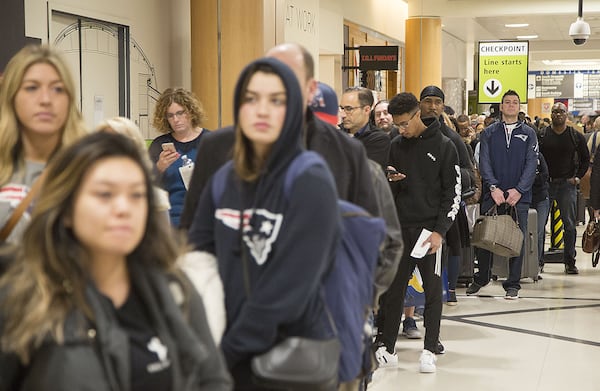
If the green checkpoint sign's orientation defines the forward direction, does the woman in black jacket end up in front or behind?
in front

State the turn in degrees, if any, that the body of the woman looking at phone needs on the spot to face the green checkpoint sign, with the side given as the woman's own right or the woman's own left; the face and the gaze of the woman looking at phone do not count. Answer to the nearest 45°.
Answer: approximately 135° to the woman's own left

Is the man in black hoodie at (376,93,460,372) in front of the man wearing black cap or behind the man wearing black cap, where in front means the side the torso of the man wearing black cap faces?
in front

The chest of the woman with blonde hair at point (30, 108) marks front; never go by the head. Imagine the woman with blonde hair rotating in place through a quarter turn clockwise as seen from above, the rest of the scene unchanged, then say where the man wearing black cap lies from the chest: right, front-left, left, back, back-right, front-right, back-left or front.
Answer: back-right

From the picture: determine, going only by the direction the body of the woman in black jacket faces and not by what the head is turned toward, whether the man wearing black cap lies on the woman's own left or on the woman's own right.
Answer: on the woman's own left

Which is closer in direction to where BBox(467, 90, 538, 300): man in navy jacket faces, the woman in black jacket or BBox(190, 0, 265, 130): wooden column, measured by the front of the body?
the woman in black jacket

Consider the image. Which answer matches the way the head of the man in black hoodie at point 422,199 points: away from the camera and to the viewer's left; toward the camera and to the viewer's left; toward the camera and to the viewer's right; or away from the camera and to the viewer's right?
toward the camera and to the viewer's left

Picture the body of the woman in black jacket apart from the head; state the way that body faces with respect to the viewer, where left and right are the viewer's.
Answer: facing the viewer and to the right of the viewer
